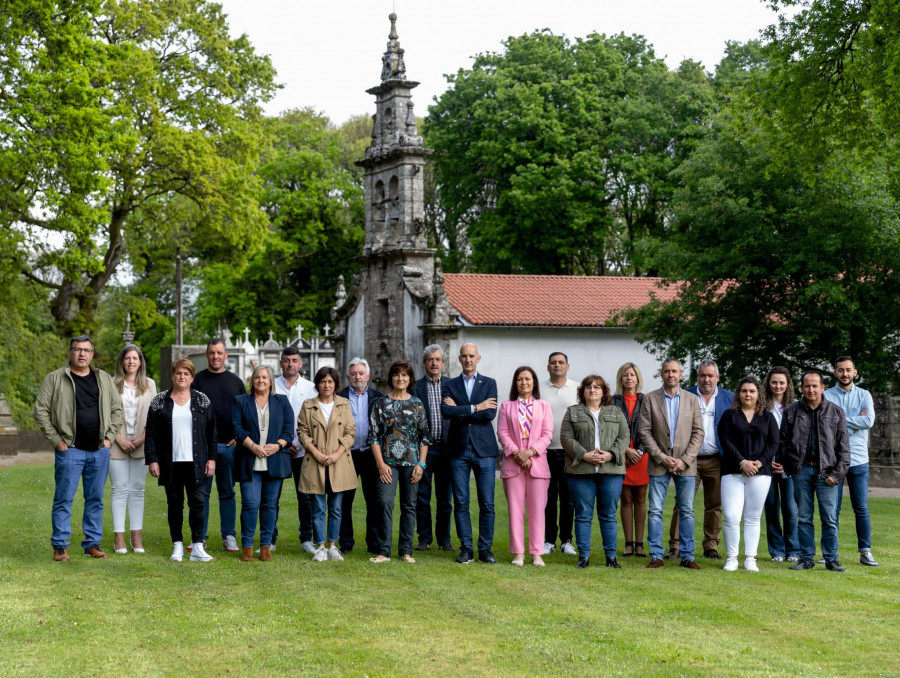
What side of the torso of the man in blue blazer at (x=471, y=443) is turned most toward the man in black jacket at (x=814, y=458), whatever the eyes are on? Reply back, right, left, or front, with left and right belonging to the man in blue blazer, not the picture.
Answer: left

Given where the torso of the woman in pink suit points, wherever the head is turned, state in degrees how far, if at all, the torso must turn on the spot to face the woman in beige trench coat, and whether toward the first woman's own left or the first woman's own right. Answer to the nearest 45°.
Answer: approximately 90° to the first woman's own right

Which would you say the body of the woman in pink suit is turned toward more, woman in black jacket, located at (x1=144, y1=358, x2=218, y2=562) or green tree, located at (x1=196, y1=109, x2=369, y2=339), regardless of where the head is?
the woman in black jacket

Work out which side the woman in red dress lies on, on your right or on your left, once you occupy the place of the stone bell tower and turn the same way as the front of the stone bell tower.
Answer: on your left

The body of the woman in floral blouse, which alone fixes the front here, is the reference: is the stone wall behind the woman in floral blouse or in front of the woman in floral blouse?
behind

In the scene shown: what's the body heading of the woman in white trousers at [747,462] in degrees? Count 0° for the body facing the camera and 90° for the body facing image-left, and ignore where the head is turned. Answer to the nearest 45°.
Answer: approximately 0°

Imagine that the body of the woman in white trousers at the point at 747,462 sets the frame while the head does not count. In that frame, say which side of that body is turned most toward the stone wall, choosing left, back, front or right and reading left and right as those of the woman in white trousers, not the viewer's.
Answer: back

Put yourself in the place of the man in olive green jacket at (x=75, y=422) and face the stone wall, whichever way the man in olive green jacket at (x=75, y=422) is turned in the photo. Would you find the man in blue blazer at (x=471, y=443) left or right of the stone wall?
right
